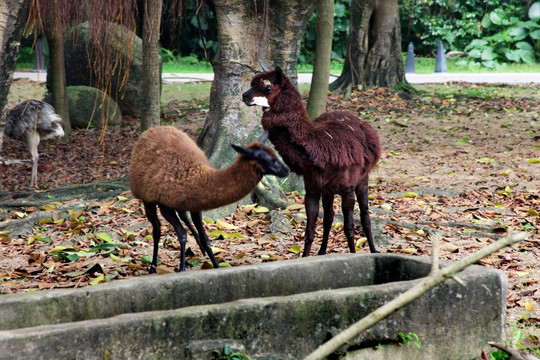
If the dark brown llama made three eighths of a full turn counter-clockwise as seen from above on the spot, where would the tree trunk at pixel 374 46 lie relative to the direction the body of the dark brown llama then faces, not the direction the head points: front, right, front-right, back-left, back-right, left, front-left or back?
left

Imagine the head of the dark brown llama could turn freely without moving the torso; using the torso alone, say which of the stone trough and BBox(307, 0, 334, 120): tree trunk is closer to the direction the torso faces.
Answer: the stone trough

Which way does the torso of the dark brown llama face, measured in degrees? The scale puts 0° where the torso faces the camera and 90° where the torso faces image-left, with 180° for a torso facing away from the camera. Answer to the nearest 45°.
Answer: approximately 45°

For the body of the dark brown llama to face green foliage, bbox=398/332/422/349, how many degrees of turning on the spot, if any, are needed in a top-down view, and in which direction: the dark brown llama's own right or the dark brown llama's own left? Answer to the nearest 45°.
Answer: approximately 90° to the dark brown llama's own left

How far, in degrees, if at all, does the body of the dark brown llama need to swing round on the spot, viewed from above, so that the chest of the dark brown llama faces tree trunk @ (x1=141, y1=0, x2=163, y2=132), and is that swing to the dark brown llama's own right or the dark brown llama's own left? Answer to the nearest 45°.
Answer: approximately 90° to the dark brown llama's own right
